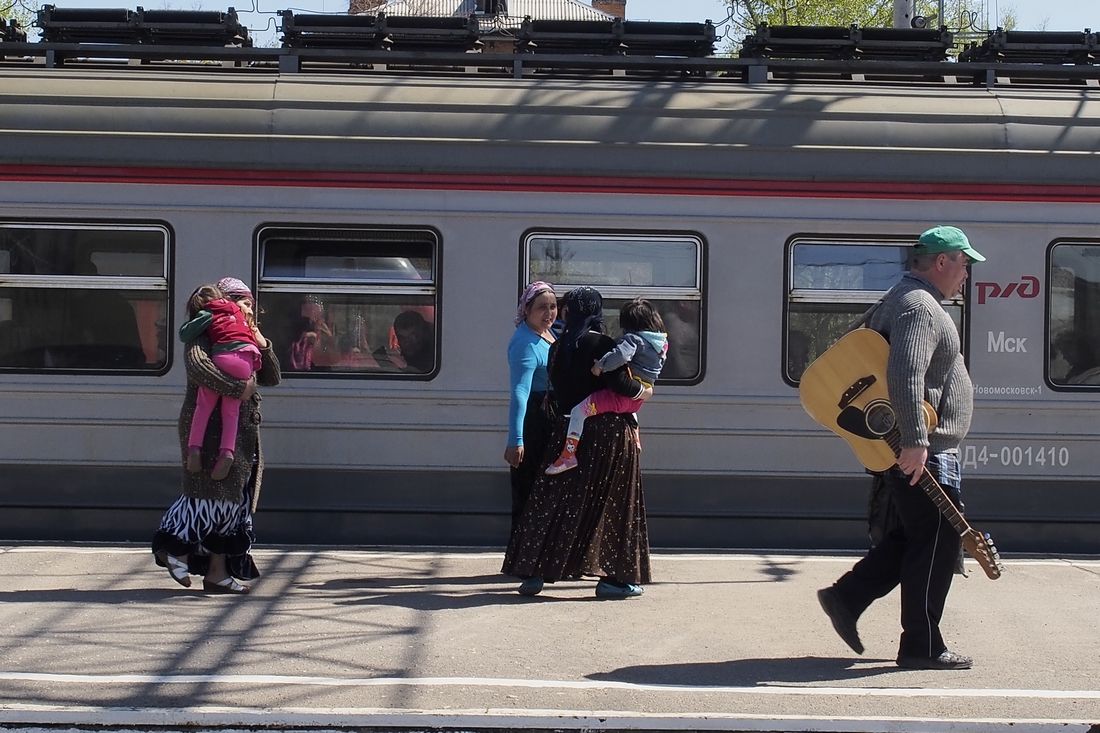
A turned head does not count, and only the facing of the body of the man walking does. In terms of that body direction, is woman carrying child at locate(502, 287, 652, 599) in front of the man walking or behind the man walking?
behind

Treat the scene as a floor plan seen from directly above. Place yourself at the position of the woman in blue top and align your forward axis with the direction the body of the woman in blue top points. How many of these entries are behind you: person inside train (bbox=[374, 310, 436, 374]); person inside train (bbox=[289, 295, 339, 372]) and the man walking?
2

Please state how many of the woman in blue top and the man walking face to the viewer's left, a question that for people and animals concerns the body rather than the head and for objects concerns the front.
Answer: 0

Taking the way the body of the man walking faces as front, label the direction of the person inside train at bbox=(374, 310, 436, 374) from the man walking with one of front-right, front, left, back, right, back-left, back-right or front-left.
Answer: back-left

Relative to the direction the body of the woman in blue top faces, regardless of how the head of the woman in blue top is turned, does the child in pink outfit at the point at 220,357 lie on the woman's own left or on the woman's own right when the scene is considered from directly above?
on the woman's own right

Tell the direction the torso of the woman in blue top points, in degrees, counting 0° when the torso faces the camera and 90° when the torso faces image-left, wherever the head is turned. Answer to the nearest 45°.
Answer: approximately 315°

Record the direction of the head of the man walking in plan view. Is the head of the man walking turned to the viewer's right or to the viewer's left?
to the viewer's right

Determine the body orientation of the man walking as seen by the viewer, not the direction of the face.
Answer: to the viewer's right
